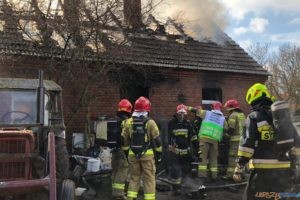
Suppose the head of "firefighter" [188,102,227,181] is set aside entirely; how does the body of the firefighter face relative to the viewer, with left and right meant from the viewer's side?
facing away from the viewer

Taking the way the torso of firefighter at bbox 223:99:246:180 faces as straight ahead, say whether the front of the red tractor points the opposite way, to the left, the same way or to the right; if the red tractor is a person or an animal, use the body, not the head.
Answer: to the left

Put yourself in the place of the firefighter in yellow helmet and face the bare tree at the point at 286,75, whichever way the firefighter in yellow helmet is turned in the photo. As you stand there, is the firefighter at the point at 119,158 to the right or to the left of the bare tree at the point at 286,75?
left

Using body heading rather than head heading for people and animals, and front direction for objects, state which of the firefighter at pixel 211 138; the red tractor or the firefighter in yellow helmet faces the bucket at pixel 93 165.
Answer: the firefighter in yellow helmet

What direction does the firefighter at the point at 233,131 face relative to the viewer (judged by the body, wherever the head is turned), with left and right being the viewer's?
facing to the left of the viewer

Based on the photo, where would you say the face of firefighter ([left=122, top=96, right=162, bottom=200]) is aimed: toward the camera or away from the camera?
away from the camera

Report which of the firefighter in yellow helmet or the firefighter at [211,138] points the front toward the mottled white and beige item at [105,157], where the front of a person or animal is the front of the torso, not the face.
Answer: the firefighter in yellow helmet

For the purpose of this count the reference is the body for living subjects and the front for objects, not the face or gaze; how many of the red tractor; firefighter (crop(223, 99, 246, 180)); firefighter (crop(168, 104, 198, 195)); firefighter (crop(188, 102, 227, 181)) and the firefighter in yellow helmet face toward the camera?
2

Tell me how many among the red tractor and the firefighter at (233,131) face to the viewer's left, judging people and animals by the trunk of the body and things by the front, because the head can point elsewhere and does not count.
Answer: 1
